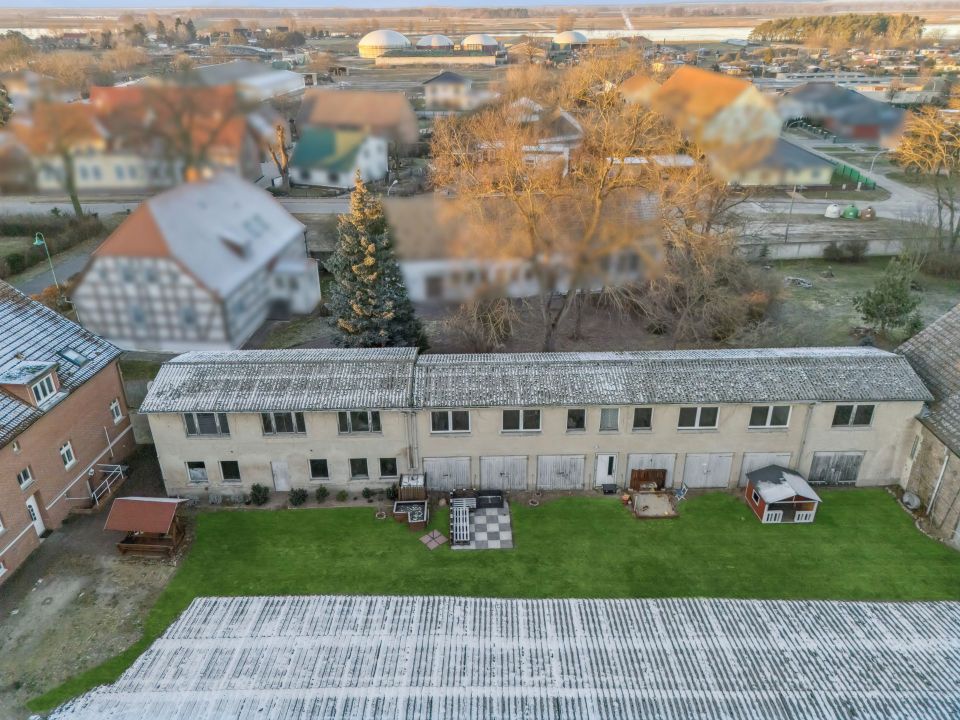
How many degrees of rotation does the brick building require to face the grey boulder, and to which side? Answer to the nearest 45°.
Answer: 0° — it already faces it

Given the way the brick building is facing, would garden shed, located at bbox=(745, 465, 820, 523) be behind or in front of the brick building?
in front

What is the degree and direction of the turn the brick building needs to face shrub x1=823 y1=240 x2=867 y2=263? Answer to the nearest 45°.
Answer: approximately 45° to its left

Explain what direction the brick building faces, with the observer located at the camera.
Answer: facing the viewer and to the right of the viewer

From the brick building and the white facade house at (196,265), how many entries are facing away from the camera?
0

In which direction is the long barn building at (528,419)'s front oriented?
toward the camera

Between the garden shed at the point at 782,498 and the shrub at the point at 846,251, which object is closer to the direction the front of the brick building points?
the garden shed

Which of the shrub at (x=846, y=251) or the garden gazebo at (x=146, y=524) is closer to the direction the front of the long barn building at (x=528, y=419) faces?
the garden gazebo

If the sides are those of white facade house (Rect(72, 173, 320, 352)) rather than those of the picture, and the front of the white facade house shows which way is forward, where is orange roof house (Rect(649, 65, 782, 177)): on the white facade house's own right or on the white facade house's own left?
on the white facade house's own left

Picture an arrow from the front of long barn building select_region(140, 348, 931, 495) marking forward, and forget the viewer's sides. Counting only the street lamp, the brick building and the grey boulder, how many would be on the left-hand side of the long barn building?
1

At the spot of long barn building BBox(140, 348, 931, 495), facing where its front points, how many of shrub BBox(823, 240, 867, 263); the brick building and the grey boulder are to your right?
1

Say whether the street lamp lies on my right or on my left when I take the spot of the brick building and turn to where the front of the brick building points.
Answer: on my left

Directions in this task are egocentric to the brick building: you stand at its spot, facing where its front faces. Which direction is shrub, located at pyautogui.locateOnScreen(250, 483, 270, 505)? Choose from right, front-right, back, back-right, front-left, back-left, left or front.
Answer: front
